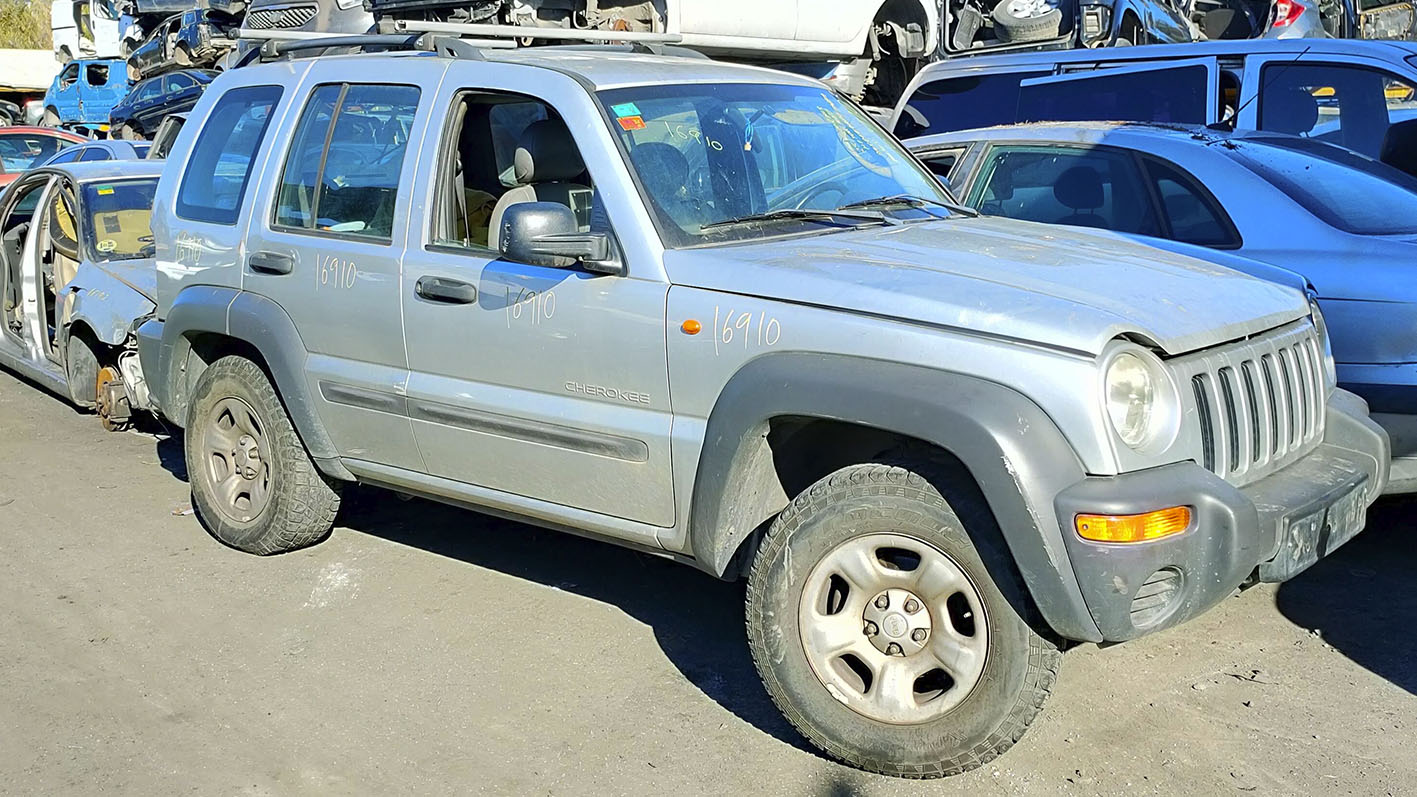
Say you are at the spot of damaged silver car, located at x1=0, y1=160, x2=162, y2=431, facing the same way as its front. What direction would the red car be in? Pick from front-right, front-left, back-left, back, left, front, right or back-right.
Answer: back-left

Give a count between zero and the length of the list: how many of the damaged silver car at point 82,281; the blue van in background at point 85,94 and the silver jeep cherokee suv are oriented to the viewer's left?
1

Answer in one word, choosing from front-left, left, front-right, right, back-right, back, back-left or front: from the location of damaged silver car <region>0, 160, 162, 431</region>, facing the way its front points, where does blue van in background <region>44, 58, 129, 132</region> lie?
back-left

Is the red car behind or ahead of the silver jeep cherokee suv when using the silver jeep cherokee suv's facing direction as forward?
behind

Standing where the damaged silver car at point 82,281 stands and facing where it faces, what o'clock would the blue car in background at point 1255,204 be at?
The blue car in background is roughly at 12 o'clock from the damaged silver car.

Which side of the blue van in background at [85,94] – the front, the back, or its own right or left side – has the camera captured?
left

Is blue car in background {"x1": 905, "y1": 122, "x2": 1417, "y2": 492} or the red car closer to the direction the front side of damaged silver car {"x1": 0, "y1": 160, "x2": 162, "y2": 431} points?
the blue car in background

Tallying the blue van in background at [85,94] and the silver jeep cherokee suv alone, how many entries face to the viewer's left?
1

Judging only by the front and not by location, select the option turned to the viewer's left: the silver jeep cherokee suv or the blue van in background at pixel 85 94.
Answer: the blue van in background

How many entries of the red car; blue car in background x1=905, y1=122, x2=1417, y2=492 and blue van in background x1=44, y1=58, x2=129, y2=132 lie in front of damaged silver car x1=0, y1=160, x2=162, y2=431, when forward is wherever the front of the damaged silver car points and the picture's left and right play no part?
1

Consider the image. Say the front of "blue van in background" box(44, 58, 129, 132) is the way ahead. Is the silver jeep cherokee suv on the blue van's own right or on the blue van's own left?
on the blue van's own left
